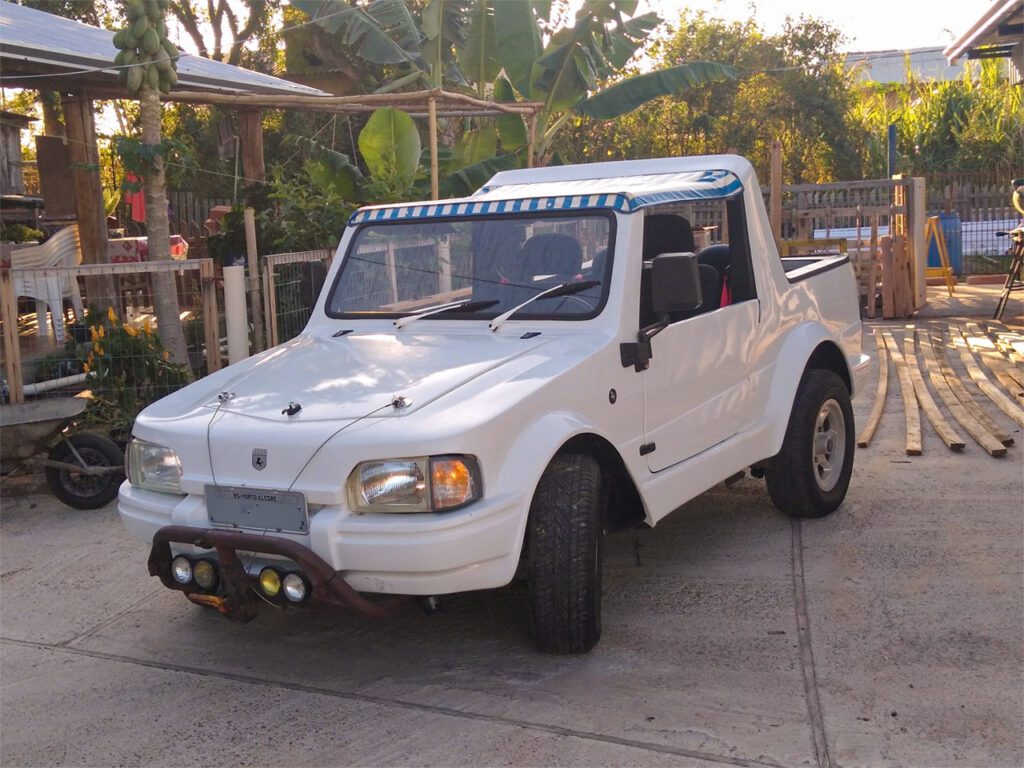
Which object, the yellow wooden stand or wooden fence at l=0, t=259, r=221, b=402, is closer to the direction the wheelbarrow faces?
the yellow wooden stand

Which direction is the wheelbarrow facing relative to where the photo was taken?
to the viewer's right

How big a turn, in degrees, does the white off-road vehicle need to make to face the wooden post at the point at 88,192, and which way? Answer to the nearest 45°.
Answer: approximately 90° to its right

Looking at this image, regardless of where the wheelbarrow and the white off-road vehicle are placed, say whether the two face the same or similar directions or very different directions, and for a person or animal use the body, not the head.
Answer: very different directions

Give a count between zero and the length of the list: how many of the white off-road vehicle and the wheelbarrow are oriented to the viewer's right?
1

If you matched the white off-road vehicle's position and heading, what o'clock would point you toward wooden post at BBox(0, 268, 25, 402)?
The wooden post is roughly at 3 o'clock from the white off-road vehicle.

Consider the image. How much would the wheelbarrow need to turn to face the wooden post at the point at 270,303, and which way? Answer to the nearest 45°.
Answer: approximately 45° to its left

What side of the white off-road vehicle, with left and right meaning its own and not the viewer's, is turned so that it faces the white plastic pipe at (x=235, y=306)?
right

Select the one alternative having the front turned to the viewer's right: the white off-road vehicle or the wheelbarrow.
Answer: the wheelbarrow
